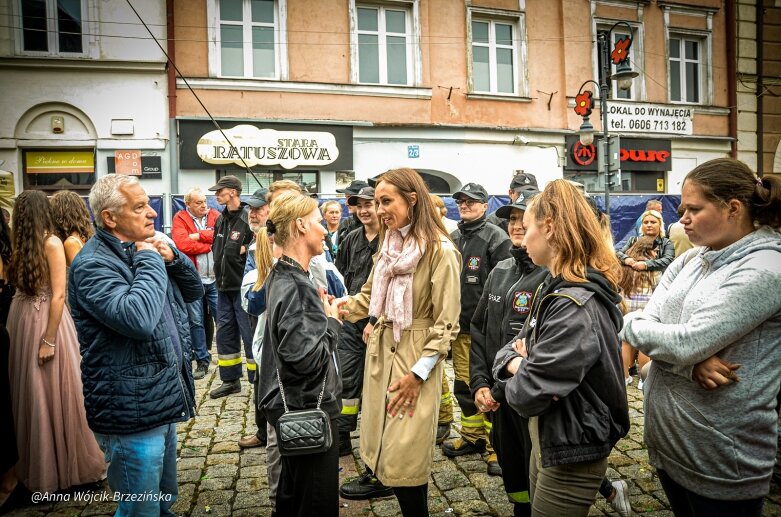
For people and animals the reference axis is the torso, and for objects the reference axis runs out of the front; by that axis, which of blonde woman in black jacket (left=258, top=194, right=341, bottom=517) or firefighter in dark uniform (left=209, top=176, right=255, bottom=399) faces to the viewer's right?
the blonde woman in black jacket

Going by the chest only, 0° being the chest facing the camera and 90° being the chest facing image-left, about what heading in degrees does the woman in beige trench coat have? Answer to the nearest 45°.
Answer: approximately 45°

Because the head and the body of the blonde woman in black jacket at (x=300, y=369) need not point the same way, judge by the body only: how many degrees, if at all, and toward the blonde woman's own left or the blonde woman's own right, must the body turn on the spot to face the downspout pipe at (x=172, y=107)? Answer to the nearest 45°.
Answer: approximately 90° to the blonde woman's own left

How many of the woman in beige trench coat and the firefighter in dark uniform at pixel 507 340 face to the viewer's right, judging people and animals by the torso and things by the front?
0

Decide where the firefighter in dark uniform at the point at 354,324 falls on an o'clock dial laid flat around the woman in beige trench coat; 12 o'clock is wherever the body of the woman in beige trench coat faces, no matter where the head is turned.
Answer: The firefighter in dark uniform is roughly at 4 o'clock from the woman in beige trench coat.

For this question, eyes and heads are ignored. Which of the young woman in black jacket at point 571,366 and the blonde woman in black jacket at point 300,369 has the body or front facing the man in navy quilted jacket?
the young woman in black jacket

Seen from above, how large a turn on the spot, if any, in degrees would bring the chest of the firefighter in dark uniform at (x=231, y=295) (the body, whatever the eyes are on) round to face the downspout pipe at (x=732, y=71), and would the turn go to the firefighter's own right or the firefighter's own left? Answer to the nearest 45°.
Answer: approximately 180°

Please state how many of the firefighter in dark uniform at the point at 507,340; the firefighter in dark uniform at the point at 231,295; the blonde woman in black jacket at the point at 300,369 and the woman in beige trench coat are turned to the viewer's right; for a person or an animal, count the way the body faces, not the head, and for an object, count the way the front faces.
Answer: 1

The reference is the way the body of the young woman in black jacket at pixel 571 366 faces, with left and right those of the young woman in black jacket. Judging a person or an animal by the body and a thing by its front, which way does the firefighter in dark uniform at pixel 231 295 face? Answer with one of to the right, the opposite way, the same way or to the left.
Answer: to the left

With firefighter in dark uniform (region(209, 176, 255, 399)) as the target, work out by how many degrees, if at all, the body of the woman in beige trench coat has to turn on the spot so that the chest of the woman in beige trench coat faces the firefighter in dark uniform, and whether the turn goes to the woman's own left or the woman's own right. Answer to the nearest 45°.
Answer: approximately 90° to the woman's own right

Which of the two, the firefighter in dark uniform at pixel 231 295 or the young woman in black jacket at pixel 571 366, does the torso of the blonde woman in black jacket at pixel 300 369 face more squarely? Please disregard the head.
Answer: the young woman in black jacket

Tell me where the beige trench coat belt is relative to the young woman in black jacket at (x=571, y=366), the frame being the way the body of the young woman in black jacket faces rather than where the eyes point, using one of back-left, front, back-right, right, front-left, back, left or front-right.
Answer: front-right

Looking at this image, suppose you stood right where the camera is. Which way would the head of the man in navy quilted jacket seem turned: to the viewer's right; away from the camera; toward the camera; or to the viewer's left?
to the viewer's right

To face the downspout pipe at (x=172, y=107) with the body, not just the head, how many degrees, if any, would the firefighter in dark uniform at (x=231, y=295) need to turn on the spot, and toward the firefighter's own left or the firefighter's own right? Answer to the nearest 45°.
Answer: approximately 135° to the firefighter's own right

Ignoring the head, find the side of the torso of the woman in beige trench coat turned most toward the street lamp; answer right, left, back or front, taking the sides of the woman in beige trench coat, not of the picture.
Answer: back

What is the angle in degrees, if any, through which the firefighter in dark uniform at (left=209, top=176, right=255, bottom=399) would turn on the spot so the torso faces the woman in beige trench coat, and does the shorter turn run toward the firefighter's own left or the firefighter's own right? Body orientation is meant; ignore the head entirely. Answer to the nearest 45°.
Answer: approximately 45° to the firefighter's own left

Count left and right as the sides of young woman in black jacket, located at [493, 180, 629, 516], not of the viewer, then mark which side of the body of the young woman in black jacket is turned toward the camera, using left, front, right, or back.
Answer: left

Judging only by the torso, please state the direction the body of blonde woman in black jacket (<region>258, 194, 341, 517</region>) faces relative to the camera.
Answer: to the viewer's right

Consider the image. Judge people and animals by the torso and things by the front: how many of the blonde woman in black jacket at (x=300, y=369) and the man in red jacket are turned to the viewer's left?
0
